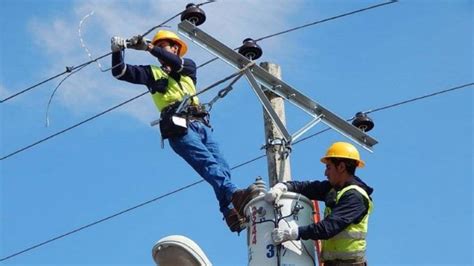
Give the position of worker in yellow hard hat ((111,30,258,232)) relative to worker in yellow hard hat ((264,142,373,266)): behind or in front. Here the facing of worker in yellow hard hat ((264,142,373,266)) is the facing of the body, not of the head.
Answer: in front

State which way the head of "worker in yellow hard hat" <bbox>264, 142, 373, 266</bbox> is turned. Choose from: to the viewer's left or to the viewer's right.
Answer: to the viewer's left

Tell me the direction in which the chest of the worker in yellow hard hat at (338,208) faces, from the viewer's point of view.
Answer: to the viewer's left
